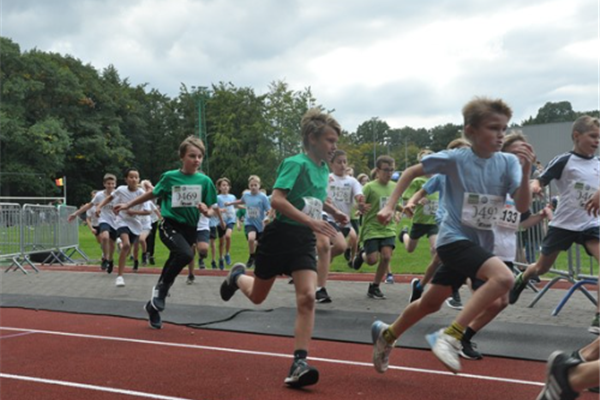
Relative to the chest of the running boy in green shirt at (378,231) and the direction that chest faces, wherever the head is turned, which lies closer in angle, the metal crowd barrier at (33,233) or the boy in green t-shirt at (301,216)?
the boy in green t-shirt

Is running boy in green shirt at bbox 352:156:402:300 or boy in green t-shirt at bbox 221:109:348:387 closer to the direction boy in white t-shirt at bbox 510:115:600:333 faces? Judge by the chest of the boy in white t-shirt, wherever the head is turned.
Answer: the boy in green t-shirt

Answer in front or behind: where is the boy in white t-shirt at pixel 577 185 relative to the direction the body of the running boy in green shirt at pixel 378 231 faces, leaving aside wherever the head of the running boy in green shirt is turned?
in front

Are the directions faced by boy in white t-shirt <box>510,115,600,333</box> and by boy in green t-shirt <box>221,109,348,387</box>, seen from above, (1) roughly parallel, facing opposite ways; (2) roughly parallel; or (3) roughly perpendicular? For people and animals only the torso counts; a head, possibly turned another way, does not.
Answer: roughly parallel

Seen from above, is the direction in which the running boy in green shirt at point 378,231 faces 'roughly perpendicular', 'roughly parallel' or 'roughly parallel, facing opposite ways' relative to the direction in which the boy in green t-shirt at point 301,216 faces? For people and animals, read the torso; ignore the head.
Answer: roughly parallel
